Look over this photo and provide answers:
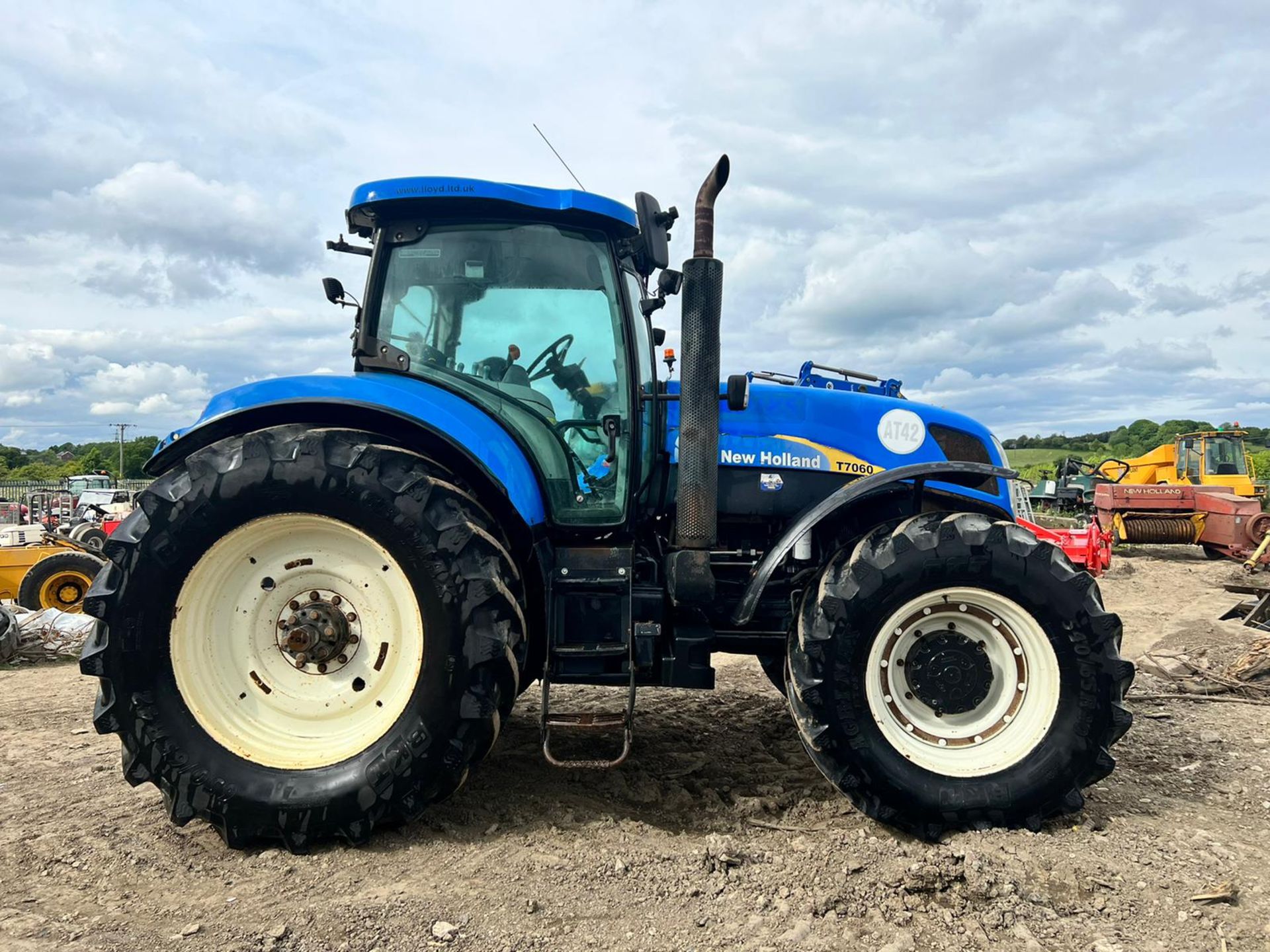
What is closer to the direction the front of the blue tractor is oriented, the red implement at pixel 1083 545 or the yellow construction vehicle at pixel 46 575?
the red implement

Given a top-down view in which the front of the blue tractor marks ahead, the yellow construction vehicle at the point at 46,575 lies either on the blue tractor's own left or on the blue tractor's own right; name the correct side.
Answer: on the blue tractor's own left

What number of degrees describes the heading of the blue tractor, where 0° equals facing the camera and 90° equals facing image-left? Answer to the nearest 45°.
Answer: approximately 270°

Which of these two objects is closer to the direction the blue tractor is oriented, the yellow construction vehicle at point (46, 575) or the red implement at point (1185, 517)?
the red implement

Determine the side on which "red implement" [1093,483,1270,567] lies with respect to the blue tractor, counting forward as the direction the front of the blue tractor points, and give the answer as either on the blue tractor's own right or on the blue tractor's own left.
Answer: on the blue tractor's own left

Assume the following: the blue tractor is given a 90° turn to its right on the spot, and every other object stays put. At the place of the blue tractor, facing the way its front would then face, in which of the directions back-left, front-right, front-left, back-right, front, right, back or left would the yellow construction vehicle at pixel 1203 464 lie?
back-left

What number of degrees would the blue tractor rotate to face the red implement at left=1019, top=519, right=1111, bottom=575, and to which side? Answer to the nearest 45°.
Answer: approximately 45° to its left

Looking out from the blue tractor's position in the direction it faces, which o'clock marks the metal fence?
The metal fence is roughly at 8 o'clock from the blue tractor.
